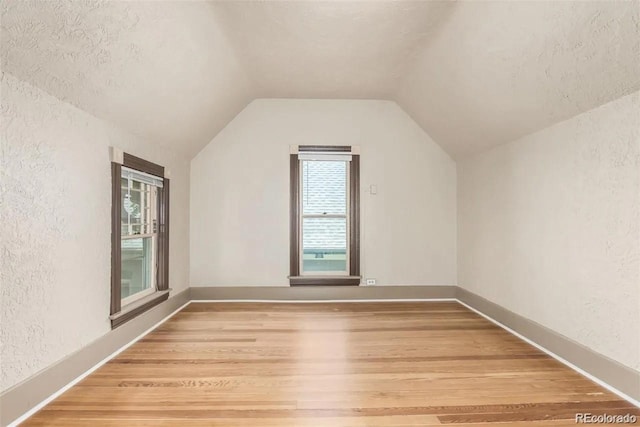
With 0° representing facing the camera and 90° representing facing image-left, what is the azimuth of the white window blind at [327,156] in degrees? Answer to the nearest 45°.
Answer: approximately 0°
